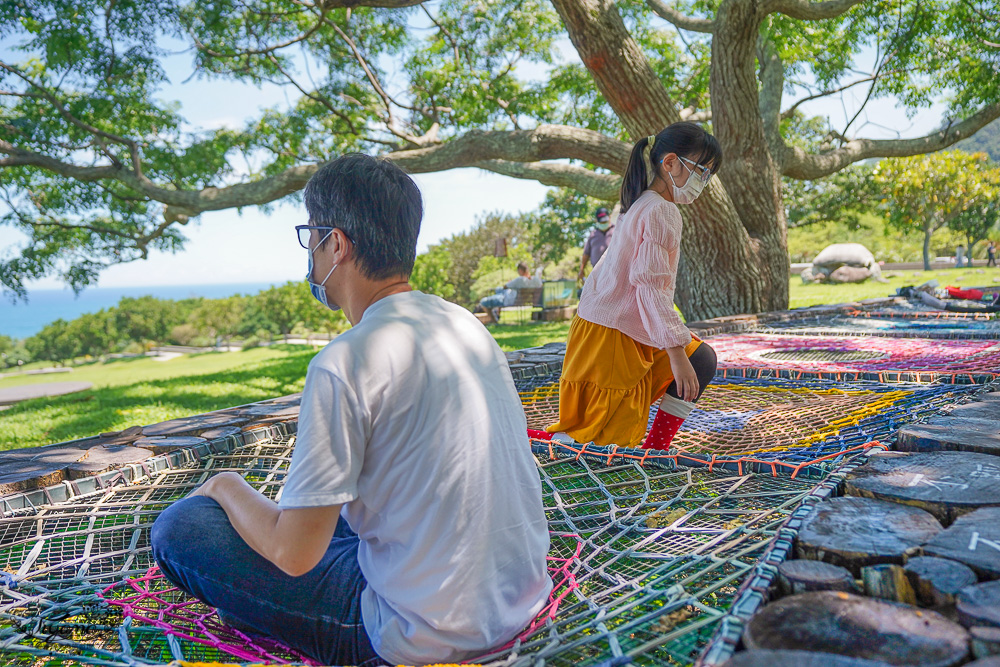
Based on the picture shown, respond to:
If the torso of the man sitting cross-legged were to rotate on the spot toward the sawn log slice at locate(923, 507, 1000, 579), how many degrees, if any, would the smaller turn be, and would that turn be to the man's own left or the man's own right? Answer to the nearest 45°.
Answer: approximately 135° to the man's own right

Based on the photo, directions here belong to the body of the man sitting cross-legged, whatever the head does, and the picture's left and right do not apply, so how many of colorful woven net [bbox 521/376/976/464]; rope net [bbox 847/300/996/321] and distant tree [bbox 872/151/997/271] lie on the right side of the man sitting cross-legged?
3

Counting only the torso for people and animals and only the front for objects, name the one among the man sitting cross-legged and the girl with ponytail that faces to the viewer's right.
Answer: the girl with ponytail

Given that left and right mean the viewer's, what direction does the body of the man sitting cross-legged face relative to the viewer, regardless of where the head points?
facing away from the viewer and to the left of the viewer

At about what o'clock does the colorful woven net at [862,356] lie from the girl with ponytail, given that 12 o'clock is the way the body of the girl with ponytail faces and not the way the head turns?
The colorful woven net is roughly at 10 o'clock from the girl with ponytail.

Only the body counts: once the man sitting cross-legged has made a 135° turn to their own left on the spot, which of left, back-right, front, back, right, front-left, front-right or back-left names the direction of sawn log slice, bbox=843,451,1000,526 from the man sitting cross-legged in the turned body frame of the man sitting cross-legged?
left

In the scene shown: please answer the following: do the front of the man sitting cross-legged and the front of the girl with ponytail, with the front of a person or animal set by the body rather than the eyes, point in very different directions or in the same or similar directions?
very different directions

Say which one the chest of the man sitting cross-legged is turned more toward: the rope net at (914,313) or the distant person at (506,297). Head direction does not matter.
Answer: the distant person

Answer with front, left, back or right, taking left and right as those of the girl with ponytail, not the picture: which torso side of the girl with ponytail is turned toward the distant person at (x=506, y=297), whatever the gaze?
left
